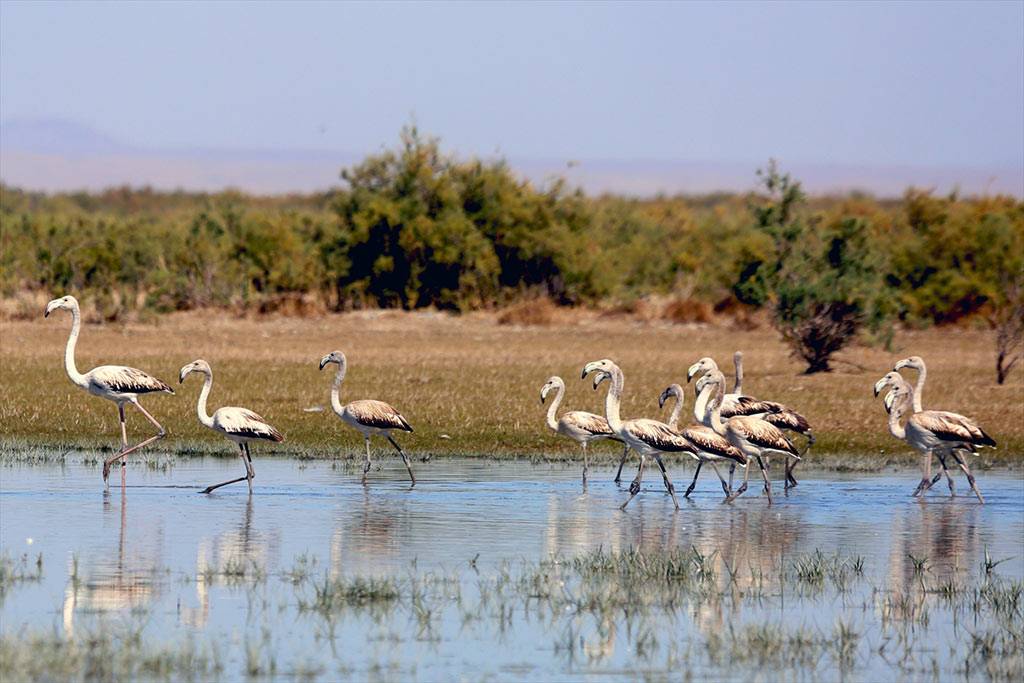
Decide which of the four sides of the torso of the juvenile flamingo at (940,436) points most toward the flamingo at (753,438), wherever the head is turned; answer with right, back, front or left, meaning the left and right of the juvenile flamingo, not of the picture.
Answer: front

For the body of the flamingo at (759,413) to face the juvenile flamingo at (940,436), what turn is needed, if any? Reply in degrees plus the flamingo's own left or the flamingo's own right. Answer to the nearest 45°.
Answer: approximately 135° to the flamingo's own left

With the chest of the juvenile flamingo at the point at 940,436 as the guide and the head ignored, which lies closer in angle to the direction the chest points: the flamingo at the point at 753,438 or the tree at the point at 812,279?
the flamingo

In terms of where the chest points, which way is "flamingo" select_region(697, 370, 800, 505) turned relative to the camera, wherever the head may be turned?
to the viewer's left

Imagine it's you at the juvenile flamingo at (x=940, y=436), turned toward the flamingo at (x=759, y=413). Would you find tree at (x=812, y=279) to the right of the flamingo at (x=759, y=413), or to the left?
right

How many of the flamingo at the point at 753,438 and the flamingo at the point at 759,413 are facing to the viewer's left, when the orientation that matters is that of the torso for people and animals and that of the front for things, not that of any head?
2

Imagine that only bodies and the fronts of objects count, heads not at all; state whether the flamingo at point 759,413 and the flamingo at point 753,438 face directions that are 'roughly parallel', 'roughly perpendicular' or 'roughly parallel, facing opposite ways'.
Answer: roughly parallel

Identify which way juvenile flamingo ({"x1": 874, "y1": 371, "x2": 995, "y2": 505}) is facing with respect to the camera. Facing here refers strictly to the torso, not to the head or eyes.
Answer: to the viewer's left

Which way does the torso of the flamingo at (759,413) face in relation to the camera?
to the viewer's left

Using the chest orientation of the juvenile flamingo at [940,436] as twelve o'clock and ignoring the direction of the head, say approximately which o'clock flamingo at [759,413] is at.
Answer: The flamingo is roughly at 1 o'clock from the juvenile flamingo.

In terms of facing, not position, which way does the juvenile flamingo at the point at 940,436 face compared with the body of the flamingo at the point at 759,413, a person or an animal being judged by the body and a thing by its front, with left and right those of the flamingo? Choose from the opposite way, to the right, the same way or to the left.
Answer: the same way

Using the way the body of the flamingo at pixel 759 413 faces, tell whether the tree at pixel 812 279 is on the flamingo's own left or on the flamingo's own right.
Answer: on the flamingo's own right

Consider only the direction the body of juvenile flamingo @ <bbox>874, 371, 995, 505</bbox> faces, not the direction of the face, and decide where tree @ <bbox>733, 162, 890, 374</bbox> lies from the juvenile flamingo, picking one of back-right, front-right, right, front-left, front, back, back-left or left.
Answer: right

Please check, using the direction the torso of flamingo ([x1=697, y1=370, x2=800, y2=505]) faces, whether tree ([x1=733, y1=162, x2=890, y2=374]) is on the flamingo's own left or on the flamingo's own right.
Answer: on the flamingo's own right

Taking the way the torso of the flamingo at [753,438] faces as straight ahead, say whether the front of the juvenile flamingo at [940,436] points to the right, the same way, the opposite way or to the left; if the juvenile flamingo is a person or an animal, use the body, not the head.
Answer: the same way
